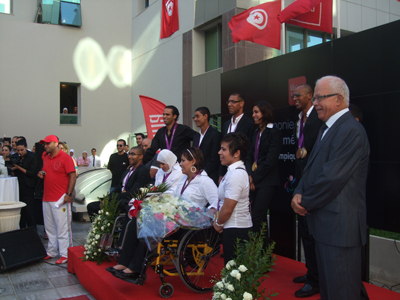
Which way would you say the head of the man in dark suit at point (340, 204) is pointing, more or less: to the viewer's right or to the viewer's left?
to the viewer's left

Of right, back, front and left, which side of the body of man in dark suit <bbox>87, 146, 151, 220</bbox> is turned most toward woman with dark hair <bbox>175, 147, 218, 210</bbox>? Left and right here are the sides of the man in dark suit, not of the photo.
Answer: left

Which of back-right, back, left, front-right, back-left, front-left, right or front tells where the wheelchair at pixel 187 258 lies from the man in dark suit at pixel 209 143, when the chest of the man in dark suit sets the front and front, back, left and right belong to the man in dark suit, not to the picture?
front-left

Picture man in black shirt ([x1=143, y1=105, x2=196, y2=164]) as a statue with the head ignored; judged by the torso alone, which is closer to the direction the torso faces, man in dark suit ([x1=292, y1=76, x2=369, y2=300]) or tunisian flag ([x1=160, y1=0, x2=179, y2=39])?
the man in dark suit

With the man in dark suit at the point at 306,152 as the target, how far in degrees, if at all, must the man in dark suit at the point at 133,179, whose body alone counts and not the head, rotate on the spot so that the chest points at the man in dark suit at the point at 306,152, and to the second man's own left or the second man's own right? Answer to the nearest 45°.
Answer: approximately 90° to the second man's own left

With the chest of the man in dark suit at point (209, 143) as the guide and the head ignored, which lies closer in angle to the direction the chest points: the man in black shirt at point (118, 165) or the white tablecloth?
the white tablecloth

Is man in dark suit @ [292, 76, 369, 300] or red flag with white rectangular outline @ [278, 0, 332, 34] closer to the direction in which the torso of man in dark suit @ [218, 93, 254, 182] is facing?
the man in dark suit

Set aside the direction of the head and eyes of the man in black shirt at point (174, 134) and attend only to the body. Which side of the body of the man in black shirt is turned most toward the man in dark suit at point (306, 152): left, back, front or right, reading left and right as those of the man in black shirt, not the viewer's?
left

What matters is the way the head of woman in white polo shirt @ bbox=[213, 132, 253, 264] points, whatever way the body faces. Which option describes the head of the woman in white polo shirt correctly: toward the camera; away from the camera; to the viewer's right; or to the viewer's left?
to the viewer's left

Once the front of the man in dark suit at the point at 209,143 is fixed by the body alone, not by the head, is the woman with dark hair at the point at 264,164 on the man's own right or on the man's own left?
on the man's own left
